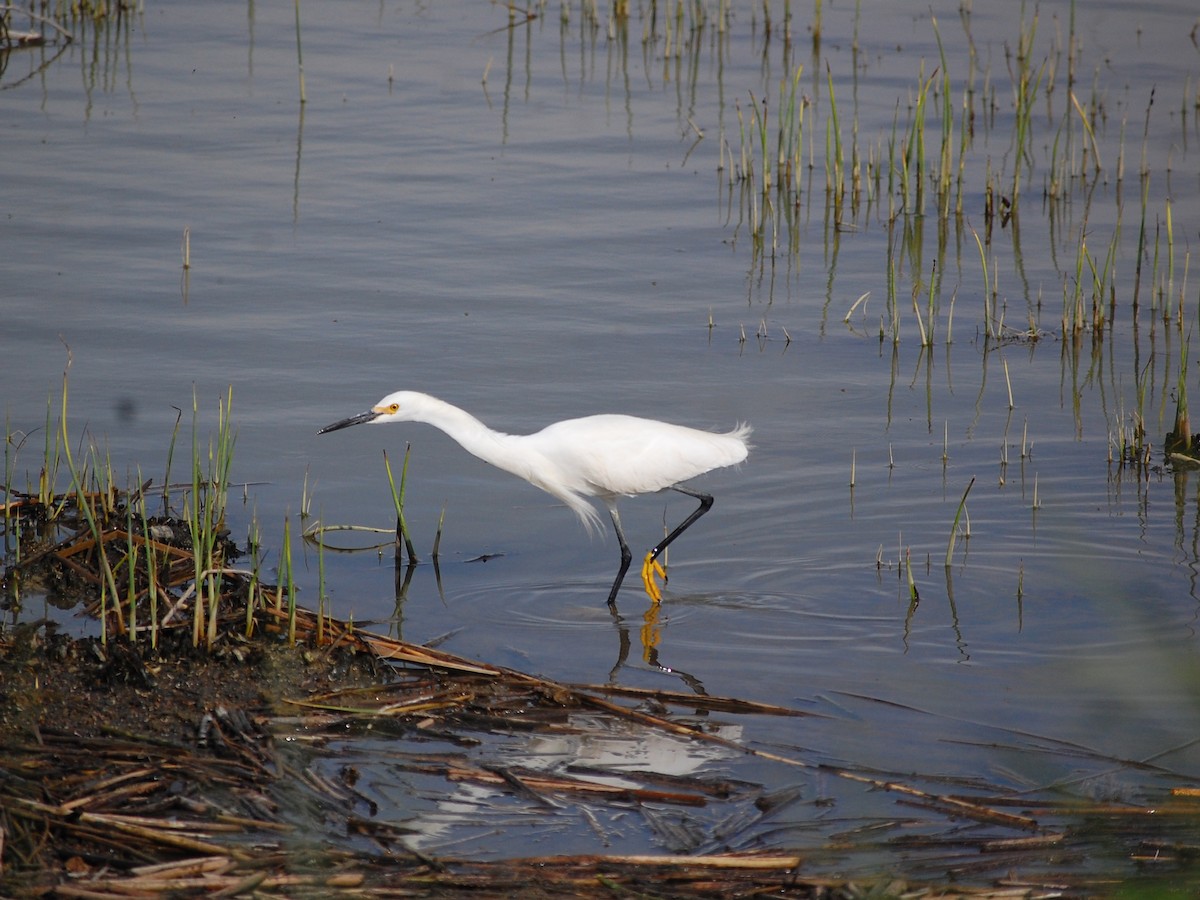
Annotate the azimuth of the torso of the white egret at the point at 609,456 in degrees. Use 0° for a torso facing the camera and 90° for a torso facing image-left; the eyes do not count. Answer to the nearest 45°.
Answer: approximately 90°
